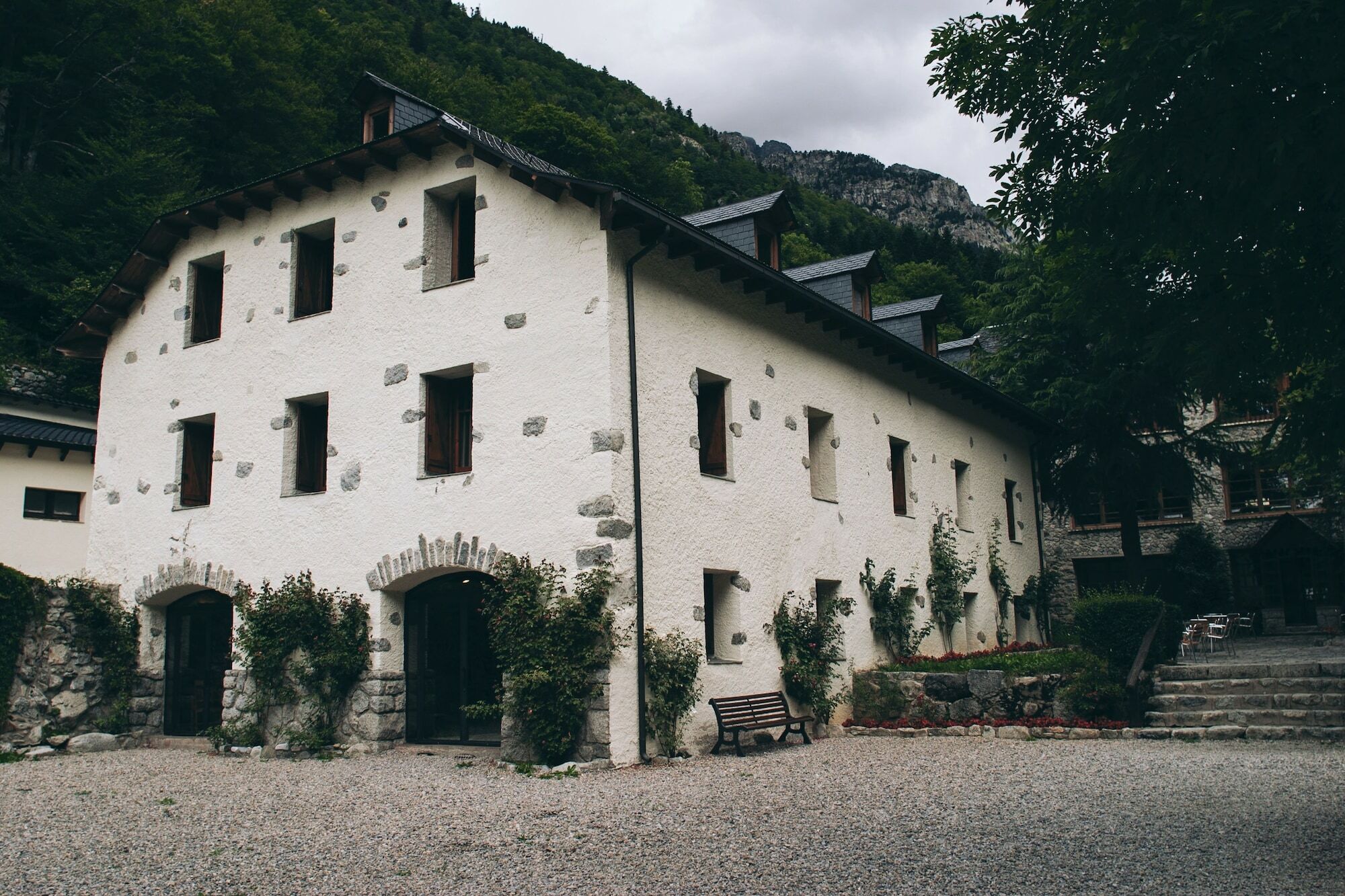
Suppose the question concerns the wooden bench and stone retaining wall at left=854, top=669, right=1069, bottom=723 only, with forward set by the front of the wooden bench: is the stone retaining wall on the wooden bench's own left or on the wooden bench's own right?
on the wooden bench's own left

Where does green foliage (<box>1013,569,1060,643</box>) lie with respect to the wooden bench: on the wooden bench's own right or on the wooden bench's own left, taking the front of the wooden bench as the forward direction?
on the wooden bench's own left

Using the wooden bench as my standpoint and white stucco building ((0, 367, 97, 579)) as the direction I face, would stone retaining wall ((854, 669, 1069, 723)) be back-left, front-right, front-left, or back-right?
back-right

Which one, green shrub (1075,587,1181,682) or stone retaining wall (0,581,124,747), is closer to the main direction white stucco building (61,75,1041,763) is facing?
the stone retaining wall

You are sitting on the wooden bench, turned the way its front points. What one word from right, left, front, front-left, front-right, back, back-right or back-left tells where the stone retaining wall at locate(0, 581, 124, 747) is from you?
back-right

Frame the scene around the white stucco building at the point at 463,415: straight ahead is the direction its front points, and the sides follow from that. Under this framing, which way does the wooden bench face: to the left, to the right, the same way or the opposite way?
to the left

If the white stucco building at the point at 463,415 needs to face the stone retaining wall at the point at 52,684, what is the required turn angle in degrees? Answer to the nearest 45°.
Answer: approximately 45° to its right

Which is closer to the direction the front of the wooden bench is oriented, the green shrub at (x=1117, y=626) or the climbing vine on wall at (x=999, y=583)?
the green shrub
